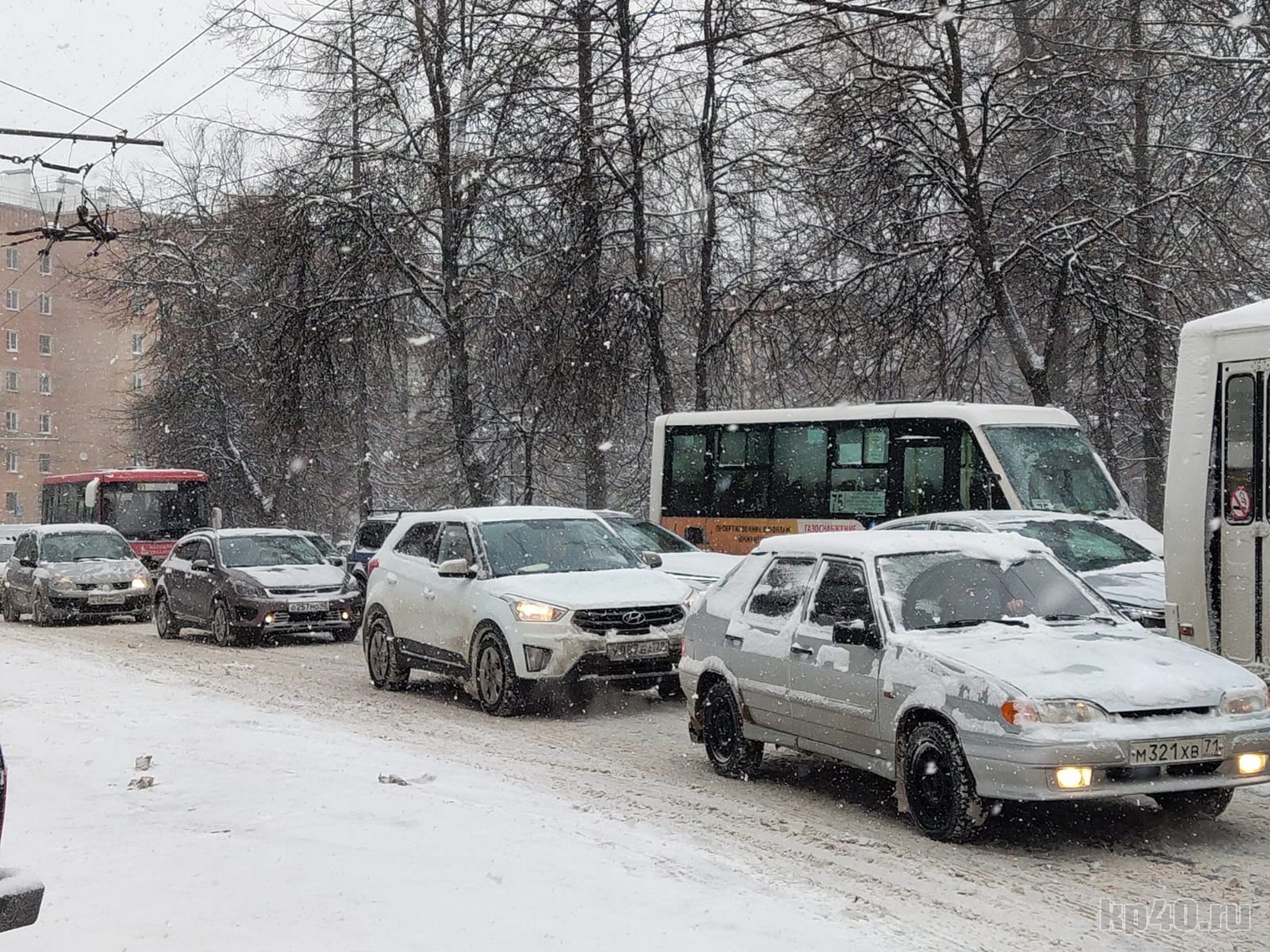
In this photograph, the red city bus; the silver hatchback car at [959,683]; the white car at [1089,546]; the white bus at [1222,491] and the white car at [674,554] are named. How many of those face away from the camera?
0

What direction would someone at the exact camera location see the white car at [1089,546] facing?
facing the viewer and to the right of the viewer

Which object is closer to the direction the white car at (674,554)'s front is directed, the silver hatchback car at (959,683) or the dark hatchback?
the silver hatchback car

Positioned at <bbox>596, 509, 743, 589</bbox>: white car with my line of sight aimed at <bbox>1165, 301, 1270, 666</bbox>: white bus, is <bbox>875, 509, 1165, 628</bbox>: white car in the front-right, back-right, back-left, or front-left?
front-left

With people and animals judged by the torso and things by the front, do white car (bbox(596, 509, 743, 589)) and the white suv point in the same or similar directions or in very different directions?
same or similar directions

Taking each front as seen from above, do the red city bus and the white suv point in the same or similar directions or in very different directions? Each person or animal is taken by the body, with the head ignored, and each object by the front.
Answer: same or similar directions

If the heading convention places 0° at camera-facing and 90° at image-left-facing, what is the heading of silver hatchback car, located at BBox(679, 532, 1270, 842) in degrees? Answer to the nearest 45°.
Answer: approximately 315°

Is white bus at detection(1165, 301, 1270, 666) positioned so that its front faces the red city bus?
no

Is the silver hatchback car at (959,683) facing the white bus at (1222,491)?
no

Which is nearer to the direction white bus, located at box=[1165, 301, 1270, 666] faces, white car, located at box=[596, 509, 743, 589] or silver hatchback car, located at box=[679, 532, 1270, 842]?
the silver hatchback car

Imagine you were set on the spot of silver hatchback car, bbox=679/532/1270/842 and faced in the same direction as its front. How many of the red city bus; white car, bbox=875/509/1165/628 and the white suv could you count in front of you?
0

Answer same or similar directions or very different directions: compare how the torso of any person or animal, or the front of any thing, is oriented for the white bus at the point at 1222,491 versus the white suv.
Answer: same or similar directions

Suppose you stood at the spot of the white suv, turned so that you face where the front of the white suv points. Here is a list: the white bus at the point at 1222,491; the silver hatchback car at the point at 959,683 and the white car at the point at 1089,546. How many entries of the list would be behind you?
0

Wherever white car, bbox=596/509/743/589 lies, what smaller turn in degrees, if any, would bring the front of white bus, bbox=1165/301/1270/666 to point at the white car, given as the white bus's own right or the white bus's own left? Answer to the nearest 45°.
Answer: approximately 180°

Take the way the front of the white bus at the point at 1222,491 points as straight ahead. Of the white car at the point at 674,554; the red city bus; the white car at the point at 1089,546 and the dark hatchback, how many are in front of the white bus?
0

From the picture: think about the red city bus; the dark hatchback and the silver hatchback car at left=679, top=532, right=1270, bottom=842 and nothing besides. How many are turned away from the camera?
0
